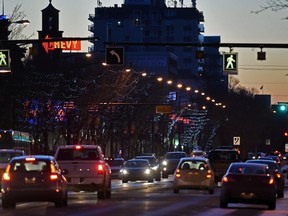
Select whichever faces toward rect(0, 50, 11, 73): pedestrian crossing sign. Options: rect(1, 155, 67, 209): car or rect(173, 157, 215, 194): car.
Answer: rect(1, 155, 67, 209): car

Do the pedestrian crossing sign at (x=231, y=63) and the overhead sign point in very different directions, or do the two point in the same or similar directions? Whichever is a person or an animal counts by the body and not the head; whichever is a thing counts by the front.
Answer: same or similar directions

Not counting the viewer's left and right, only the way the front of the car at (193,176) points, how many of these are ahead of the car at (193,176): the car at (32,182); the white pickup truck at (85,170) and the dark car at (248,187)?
0

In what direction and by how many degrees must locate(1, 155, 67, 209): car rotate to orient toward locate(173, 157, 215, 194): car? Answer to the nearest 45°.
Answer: approximately 45° to its right

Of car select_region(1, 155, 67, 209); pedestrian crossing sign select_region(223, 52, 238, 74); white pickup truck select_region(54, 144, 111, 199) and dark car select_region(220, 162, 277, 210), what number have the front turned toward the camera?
1

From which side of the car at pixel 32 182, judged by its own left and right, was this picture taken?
back

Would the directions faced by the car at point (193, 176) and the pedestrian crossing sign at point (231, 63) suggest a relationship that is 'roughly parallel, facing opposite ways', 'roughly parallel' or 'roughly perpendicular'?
roughly parallel, facing opposite ways

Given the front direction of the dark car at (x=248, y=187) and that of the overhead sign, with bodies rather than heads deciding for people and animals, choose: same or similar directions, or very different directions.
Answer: very different directions

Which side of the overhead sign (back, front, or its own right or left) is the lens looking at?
front

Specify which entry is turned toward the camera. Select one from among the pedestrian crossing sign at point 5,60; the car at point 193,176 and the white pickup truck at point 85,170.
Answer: the pedestrian crossing sign

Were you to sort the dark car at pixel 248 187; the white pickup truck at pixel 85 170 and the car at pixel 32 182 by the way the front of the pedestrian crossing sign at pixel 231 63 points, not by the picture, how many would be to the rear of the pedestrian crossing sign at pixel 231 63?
0

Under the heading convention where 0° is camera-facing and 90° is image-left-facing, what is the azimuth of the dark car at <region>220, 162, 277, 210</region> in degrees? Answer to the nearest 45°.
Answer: approximately 180°

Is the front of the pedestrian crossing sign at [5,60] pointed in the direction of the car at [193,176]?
no

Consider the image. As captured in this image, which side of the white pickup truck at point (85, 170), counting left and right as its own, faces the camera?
back

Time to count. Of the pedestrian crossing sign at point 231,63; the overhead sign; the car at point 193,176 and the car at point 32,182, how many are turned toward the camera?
2

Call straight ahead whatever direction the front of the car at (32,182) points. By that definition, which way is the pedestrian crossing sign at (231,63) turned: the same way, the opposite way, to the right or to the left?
the opposite way

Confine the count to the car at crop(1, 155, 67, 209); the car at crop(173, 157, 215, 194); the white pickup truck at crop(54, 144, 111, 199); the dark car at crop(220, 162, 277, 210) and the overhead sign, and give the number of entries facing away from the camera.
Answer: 4

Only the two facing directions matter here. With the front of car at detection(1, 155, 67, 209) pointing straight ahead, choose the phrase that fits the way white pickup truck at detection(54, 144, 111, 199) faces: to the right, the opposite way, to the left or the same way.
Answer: the same way

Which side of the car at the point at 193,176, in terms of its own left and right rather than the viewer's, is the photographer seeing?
back
